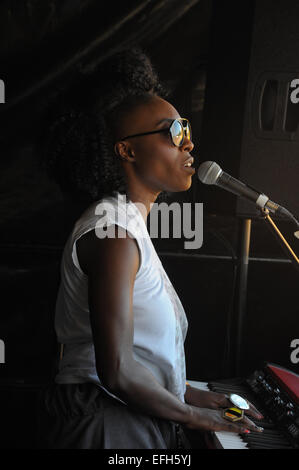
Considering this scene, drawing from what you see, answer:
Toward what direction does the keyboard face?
to the viewer's left

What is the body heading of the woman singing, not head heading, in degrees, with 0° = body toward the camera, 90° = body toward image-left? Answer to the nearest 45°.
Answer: approximately 270°

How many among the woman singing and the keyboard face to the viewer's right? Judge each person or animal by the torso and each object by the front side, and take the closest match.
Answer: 1

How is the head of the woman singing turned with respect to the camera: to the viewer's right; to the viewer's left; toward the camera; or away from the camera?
to the viewer's right

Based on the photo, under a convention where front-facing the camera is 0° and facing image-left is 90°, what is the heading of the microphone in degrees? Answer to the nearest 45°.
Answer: approximately 90°

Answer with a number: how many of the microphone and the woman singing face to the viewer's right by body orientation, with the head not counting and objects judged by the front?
1

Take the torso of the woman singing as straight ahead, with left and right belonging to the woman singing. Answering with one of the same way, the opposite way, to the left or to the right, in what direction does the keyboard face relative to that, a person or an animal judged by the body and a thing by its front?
the opposite way

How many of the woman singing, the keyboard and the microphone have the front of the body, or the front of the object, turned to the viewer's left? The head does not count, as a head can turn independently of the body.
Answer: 2
